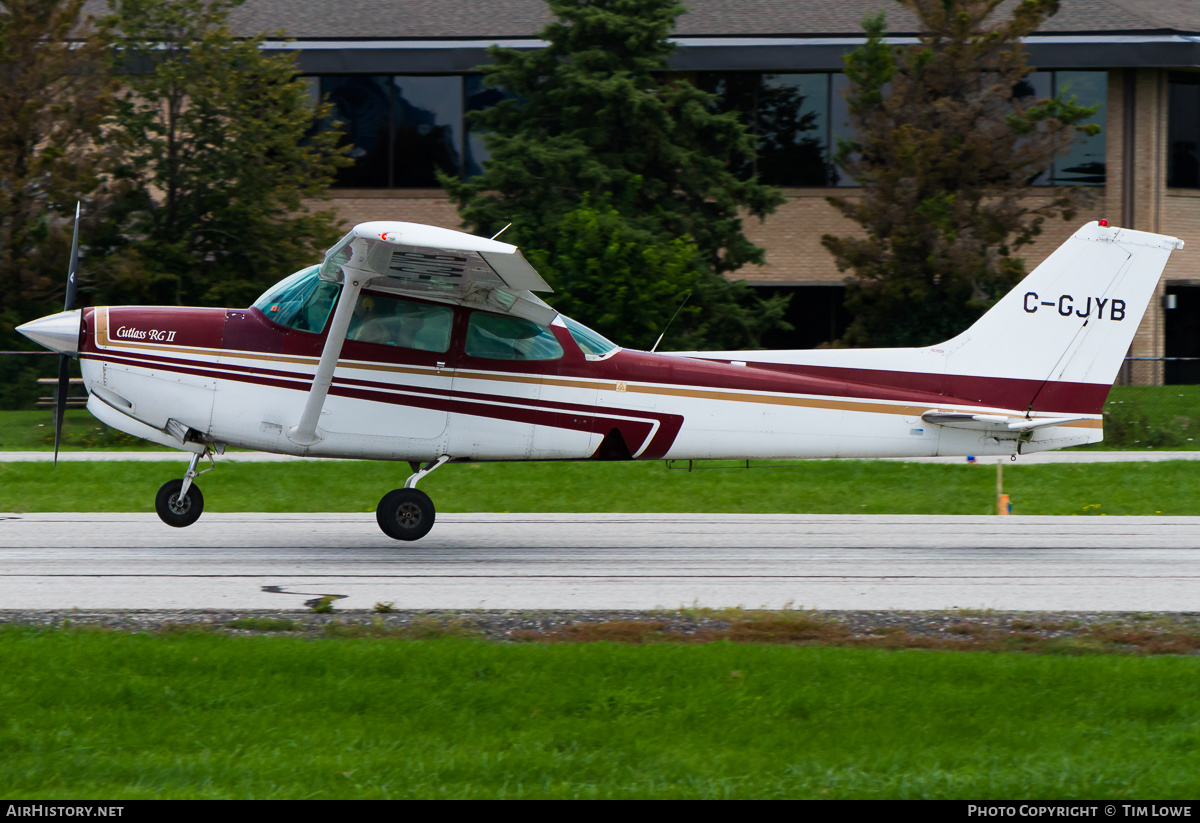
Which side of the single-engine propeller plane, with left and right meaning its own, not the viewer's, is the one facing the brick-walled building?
right

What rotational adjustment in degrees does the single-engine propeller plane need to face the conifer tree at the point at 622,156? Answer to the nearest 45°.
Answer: approximately 90° to its right

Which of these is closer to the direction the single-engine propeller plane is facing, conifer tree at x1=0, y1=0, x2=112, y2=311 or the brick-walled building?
the conifer tree

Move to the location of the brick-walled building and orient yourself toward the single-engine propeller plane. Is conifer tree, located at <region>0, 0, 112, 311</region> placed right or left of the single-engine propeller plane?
right

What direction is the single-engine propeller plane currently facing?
to the viewer's left

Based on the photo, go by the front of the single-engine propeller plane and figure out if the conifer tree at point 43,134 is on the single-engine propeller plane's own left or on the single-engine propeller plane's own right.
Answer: on the single-engine propeller plane's own right
